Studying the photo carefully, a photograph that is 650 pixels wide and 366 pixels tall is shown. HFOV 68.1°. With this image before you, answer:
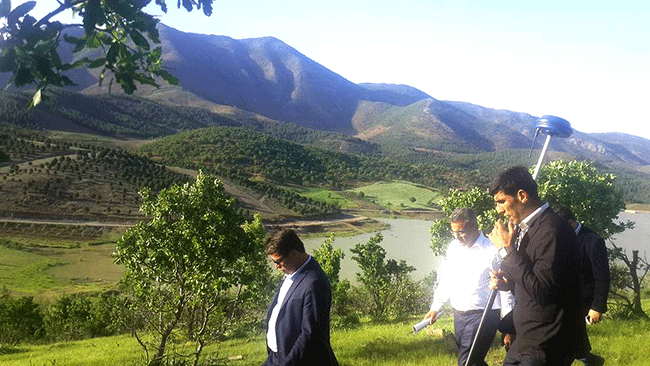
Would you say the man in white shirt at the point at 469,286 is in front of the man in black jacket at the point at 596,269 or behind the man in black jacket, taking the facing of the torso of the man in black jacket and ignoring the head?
in front

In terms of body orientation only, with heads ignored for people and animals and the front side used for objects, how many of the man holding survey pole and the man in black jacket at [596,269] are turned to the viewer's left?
2

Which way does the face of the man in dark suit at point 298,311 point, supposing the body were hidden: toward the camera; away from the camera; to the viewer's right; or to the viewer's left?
to the viewer's left

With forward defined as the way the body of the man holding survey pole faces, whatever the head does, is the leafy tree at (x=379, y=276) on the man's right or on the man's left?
on the man's right

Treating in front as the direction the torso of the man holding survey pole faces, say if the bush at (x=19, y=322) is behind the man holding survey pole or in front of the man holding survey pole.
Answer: in front

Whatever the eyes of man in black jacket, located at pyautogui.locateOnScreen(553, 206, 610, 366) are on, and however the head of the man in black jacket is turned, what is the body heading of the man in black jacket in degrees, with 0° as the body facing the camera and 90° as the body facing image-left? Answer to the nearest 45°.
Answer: approximately 90°

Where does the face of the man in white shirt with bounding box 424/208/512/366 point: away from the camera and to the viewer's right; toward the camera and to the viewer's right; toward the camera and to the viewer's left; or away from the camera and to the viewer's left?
toward the camera and to the viewer's left

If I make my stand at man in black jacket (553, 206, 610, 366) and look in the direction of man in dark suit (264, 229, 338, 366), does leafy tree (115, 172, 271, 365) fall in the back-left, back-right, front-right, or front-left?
front-right

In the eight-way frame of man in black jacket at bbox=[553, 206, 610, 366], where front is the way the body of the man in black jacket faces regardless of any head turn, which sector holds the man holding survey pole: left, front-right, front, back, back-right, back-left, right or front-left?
left

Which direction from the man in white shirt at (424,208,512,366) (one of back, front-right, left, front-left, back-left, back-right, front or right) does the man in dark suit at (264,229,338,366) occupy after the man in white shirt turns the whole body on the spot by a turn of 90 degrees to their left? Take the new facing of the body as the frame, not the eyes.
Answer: right

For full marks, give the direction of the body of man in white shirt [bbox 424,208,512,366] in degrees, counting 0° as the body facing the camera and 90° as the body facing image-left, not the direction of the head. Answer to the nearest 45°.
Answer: approximately 45°

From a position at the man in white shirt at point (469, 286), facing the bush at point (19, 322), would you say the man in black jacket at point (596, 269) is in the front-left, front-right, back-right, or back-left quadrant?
back-right

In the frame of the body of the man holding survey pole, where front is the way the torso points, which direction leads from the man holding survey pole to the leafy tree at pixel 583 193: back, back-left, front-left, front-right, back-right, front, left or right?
right

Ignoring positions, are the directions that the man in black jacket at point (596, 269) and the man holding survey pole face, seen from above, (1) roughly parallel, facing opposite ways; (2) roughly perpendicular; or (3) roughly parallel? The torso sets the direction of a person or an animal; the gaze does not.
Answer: roughly parallel

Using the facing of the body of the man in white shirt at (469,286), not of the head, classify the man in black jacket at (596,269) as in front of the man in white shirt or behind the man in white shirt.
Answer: behind

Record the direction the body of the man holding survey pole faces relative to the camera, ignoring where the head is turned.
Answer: to the viewer's left
